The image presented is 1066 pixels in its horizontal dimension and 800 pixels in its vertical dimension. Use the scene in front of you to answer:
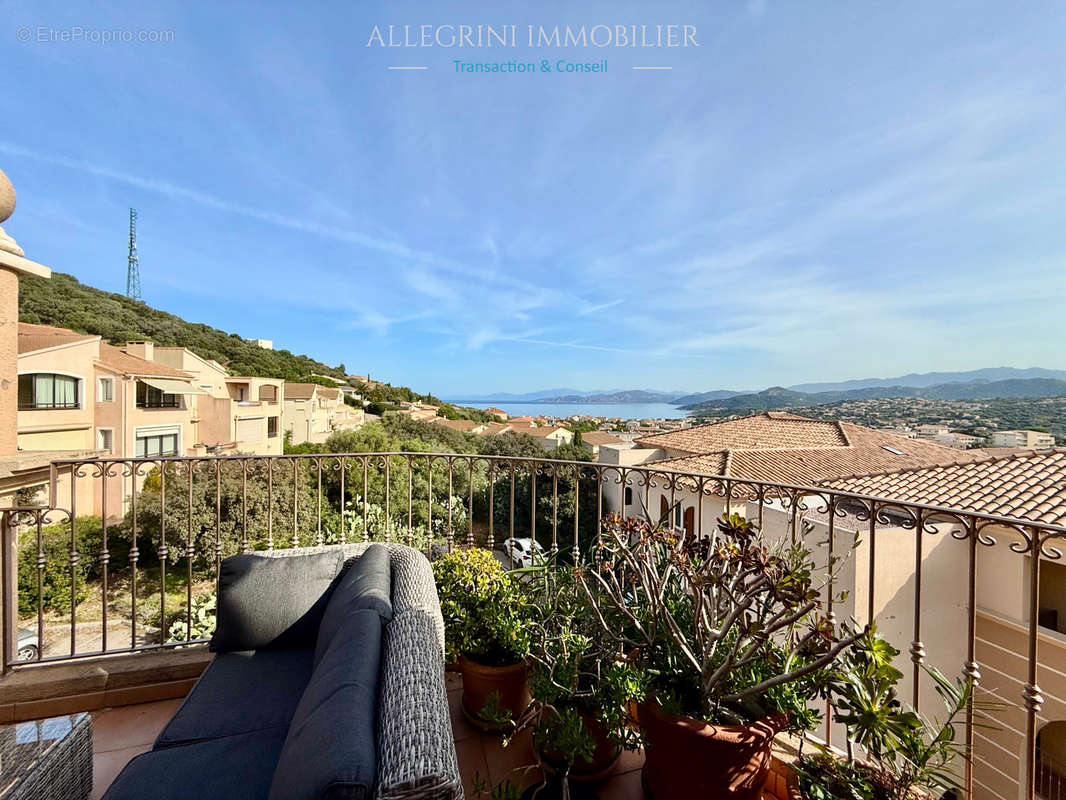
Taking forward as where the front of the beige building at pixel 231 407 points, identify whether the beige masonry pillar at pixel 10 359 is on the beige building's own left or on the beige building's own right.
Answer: on the beige building's own right

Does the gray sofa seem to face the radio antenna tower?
no

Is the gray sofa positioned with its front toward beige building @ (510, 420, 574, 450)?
no

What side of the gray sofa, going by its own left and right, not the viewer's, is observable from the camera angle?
left

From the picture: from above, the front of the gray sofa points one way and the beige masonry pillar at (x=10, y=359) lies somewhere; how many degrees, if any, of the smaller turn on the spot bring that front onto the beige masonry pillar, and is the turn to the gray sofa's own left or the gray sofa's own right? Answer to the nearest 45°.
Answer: approximately 45° to the gray sofa's own right

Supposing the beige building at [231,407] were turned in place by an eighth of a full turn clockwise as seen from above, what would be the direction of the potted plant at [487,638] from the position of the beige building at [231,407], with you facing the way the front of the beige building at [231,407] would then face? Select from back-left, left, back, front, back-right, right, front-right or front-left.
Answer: front

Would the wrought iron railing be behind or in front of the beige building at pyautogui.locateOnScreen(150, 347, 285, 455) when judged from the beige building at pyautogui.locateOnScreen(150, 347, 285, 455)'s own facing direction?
in front

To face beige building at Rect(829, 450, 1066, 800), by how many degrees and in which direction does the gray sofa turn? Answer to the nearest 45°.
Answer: approximately 180°

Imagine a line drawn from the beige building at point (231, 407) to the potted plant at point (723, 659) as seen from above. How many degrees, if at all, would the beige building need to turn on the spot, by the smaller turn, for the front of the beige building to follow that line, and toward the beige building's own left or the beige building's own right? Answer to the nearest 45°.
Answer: approximately 45° to the beige building's own right

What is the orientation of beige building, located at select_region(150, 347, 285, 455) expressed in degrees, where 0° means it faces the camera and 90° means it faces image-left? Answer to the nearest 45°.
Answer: approximately 315°

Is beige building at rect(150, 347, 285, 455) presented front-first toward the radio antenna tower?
no

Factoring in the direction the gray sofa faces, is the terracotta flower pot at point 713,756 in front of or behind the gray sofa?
behind

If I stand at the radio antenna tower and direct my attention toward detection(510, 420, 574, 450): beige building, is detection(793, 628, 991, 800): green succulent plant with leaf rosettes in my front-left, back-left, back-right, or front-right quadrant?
front-right

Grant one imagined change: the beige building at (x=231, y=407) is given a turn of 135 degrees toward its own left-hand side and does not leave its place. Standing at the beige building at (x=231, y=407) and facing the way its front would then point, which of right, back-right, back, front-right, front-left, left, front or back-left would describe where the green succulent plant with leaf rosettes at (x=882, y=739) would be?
back
